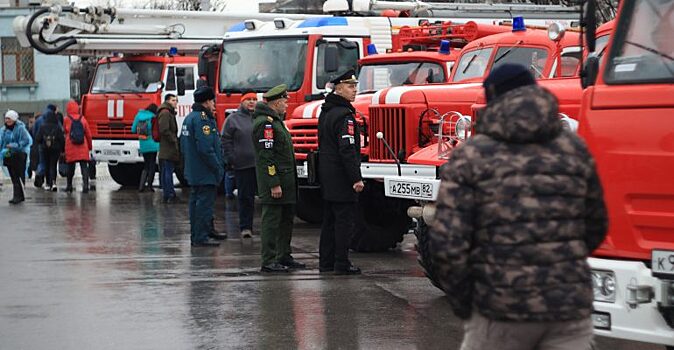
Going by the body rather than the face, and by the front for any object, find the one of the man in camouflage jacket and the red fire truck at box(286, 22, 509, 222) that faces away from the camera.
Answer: the man in camouflage jacket

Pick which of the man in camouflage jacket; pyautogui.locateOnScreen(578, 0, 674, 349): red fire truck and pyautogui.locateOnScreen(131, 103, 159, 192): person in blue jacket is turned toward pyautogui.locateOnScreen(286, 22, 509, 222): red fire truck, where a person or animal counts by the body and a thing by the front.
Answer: the man in camouflage jacket

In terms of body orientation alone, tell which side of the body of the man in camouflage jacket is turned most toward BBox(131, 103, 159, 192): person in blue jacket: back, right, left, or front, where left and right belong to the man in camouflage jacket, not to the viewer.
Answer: front

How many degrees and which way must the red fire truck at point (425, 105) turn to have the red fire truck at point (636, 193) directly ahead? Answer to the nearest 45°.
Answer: approximately 45° to its left

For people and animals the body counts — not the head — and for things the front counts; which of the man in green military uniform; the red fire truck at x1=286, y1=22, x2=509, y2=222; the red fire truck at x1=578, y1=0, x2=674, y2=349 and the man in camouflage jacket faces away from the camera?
the man in camouflage jacket

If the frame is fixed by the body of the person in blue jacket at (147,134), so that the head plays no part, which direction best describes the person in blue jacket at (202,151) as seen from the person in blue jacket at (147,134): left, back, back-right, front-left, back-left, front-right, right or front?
back-right

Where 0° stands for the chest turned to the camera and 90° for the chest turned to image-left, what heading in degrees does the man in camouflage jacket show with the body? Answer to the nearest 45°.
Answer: approximately 180°

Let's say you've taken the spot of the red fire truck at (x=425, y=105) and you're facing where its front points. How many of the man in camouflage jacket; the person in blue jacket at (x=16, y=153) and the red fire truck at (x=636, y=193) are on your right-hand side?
1

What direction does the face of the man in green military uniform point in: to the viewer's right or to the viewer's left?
to the viewer's right

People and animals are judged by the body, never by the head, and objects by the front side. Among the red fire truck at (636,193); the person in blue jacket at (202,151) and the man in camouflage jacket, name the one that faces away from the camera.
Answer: the man in camouflage jacket

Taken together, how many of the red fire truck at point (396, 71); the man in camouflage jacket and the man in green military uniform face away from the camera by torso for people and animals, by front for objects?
1

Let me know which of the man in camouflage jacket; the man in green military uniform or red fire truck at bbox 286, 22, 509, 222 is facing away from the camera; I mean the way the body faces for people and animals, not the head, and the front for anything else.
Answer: the man in camouflage jacket

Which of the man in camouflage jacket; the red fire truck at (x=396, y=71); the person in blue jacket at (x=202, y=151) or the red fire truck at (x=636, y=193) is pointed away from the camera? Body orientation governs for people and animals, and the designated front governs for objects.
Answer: the man in camouflage jacket

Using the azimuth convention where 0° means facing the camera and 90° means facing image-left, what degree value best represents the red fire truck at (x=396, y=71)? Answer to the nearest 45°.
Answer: approximately 45°

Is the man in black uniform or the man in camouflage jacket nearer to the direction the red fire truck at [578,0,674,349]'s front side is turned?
the man in camouflage jacket

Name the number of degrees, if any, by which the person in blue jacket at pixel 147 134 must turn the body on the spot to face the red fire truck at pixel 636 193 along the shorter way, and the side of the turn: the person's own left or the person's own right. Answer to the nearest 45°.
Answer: approximately 135° to the person's own right
